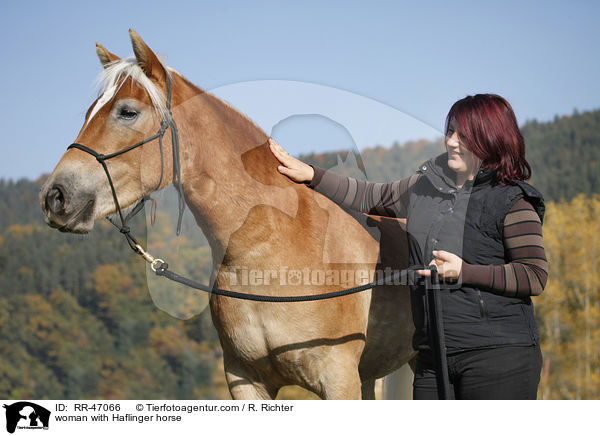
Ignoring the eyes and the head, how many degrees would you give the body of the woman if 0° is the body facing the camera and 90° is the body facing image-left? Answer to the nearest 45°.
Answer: approximately 45°

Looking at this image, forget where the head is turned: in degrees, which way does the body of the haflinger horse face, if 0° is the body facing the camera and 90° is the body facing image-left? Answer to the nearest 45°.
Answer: approximately 45°
